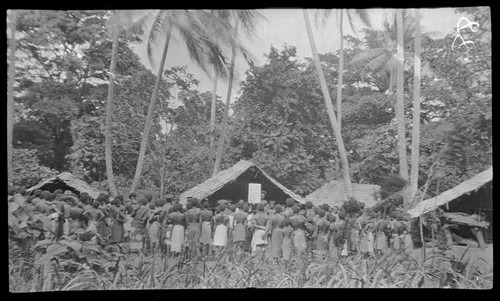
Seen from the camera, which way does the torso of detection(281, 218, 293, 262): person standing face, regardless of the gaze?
away from the camera

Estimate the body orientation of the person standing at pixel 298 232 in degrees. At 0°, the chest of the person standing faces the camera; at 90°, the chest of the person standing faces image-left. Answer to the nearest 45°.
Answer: approximately 180°

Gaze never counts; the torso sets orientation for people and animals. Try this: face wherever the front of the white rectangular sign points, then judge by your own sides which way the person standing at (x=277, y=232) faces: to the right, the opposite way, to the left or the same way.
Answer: the opposite way

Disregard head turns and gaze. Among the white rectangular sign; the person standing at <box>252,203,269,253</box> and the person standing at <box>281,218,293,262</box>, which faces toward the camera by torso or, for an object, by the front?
the white rectangular sign

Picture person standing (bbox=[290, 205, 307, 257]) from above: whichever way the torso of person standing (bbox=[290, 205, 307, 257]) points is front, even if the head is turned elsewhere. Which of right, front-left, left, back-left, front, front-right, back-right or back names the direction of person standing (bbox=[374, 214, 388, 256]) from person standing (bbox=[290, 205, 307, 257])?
right

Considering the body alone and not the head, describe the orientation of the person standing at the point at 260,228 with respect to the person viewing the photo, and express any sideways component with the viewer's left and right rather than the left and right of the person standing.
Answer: facing away from the viewer

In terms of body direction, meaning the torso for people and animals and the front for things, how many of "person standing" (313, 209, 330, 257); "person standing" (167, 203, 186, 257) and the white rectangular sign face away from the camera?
2

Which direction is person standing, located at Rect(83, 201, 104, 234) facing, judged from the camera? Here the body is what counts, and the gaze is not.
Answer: away from the camera

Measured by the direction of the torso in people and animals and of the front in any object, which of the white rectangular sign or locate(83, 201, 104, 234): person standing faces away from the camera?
the person standing

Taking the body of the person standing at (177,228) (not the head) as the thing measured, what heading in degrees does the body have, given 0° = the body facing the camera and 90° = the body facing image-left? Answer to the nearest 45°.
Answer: approximately 180°

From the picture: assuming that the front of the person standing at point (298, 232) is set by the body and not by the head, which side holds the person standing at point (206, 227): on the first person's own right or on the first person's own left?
on the first person's own left
